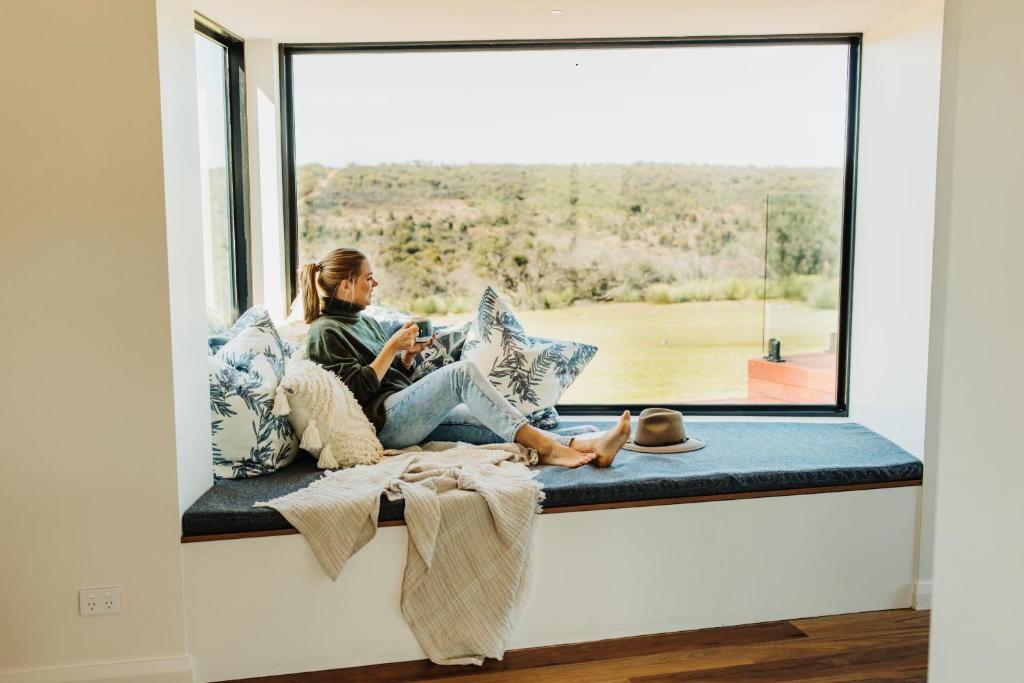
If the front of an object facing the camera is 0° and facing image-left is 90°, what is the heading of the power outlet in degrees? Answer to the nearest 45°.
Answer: approximately 0°

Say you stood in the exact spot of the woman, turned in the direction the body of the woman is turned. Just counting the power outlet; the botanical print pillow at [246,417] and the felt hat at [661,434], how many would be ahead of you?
1

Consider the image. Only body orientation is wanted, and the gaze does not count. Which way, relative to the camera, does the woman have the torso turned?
to the viewer's right

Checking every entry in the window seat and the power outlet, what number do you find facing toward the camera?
2

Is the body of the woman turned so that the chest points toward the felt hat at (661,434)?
yes

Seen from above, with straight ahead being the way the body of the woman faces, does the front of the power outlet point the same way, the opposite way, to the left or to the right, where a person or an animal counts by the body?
to the right

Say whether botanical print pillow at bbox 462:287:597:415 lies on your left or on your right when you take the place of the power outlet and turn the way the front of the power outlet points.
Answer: on your left

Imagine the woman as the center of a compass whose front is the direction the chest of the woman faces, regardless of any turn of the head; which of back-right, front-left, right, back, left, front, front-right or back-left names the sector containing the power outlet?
back-right

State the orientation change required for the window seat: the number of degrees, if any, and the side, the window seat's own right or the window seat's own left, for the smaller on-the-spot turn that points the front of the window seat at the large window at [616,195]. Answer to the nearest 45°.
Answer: approximately 180°

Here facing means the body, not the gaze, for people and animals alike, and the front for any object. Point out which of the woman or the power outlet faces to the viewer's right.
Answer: the woman

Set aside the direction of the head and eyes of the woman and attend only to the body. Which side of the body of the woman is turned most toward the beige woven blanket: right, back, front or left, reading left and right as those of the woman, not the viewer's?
right

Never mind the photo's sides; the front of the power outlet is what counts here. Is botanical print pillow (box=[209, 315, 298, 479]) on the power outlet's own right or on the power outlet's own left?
on the power outlet's own left

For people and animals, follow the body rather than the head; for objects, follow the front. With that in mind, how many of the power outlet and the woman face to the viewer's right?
1

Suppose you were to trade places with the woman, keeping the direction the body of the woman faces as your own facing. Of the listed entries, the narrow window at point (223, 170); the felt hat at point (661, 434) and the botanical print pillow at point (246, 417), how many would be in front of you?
1
